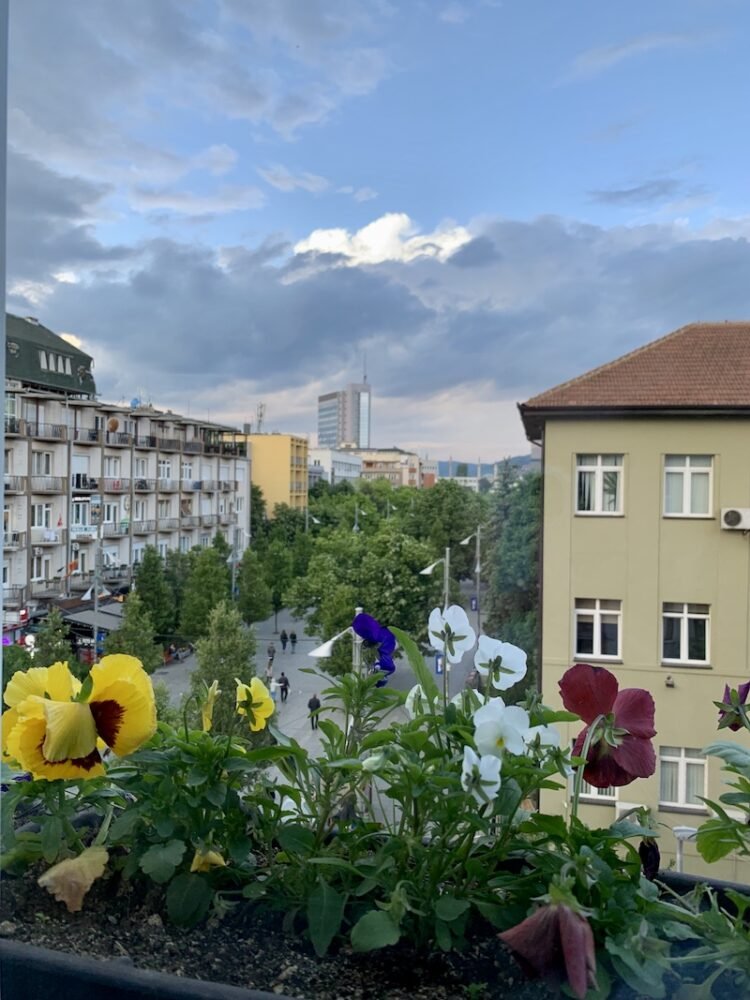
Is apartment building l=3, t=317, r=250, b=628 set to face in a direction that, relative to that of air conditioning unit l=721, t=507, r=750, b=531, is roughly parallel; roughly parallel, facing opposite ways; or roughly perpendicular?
roughly perpendicular

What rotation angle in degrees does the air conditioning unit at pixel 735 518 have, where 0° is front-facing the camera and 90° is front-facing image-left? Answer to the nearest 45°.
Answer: approximately 0°

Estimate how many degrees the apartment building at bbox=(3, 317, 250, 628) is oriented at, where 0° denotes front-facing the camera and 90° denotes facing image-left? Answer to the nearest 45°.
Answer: approximately 315°
